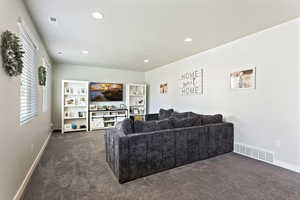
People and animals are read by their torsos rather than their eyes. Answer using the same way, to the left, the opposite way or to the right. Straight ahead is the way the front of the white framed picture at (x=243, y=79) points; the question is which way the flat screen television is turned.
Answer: to the left

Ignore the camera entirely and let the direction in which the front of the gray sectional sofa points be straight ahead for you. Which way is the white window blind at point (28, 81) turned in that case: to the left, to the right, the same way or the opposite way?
to the right

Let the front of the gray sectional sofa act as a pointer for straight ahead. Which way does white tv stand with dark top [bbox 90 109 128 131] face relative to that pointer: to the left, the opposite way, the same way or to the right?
the opposite way

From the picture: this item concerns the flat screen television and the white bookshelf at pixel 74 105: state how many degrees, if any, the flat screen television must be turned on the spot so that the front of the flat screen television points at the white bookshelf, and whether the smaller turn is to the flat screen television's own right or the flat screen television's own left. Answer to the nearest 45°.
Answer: approximately 90° to the flat screen television's own right

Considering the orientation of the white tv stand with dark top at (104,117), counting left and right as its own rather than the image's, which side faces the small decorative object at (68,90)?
right

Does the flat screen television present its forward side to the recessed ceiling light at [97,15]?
yes

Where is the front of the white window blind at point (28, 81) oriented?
to the viewer's right

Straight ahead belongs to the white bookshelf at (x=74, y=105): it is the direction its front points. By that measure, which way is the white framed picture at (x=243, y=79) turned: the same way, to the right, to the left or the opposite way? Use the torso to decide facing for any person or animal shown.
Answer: to the right

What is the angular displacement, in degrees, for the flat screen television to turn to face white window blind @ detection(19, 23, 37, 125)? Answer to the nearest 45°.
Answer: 0° — it already faces it

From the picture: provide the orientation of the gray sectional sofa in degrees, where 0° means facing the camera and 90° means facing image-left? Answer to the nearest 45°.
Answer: approximately 135°

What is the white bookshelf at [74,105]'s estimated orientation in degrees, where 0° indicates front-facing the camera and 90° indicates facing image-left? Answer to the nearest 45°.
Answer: approximately 0°
